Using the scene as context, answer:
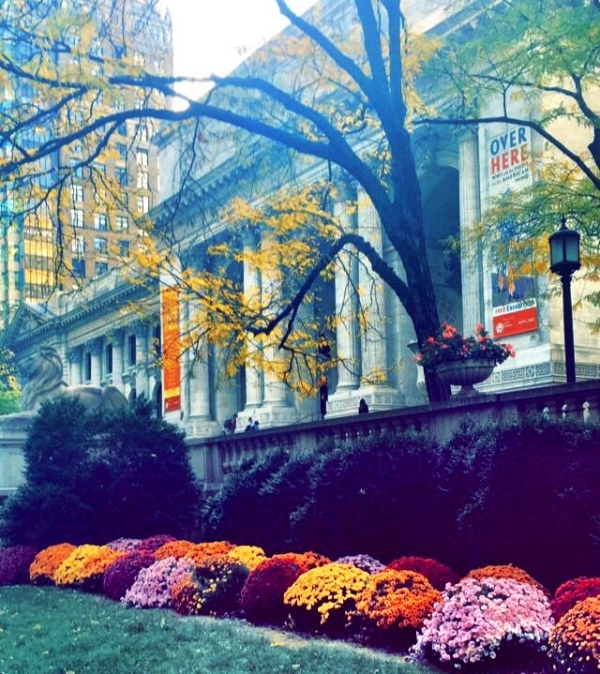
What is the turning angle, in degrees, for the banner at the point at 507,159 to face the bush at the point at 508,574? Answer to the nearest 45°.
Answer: approximately 45° to its left

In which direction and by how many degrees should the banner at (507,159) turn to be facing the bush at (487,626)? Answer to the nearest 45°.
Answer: approximately 45° to its left

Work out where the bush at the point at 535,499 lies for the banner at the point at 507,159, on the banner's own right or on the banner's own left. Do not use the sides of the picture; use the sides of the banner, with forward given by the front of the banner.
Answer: on the banner's own left

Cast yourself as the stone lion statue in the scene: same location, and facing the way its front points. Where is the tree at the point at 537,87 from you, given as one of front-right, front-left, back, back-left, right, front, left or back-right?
back-left

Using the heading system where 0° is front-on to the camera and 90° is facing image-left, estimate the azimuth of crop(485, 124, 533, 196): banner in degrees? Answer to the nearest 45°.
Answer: approximately 45°

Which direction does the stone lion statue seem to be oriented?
to the viewer's left

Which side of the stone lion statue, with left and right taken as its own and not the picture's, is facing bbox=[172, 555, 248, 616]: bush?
left

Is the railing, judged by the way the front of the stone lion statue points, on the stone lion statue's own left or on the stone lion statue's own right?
on the stone lion statue's own left
